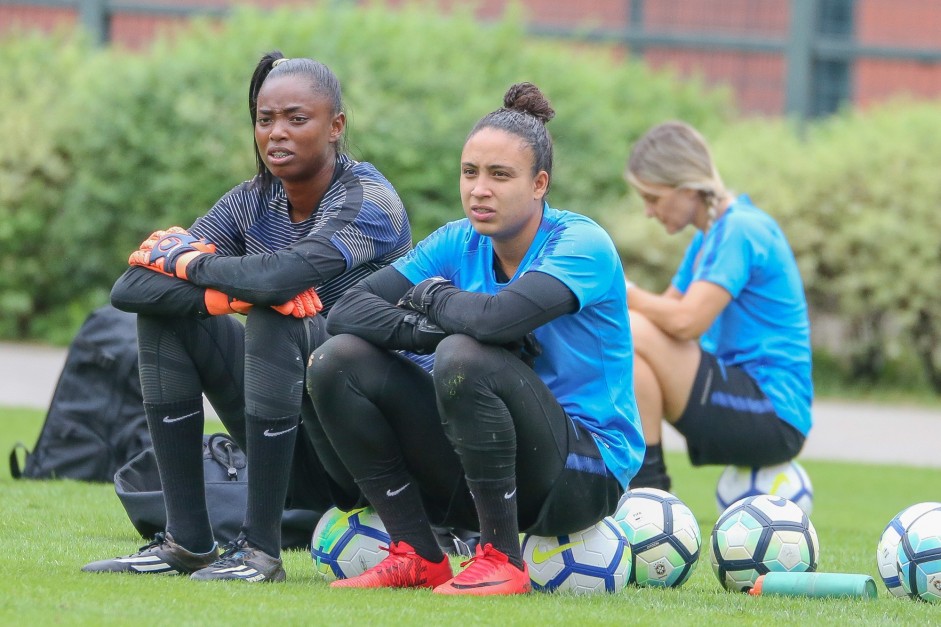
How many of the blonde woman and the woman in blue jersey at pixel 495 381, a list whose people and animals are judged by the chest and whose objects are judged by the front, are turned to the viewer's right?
0

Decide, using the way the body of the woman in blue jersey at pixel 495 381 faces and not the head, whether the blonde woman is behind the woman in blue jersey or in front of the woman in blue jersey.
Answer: behind

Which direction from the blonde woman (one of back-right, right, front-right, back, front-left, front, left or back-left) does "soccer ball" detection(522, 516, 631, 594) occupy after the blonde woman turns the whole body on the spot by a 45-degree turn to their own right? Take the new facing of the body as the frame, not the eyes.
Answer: back-left

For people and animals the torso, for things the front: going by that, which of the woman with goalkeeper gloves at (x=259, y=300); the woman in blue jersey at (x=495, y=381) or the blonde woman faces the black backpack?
the blonde woman

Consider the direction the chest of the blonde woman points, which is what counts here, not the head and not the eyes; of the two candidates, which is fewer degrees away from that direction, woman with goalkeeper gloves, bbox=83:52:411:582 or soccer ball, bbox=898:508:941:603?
the woman with goalkeeper gloves

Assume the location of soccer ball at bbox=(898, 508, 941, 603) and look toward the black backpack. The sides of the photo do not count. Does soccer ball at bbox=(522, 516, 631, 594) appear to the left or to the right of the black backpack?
left

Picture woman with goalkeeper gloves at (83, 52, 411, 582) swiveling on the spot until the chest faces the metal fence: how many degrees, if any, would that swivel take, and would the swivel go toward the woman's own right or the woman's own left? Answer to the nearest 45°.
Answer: approximately 180°

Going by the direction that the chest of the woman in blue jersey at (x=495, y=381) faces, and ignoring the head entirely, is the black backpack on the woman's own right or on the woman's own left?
on the woman's own right

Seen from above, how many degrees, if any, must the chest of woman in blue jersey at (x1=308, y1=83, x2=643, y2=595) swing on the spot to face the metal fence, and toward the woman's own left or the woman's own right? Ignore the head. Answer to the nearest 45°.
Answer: approximately 135° to the woman's own right

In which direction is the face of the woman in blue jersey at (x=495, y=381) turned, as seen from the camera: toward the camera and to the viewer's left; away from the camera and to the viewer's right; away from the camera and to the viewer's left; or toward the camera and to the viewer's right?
toward the camera and to the viewer's left

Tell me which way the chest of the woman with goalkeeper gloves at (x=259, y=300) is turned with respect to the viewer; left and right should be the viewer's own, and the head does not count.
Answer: facing the viewer and to the left of the viewer

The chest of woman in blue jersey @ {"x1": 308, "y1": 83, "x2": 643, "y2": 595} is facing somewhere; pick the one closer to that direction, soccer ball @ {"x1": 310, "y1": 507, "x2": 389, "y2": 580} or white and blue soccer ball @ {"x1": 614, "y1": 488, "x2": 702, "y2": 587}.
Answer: the soccer ball

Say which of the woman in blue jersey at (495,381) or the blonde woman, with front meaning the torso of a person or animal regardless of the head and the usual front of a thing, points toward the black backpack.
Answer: the blonde woman

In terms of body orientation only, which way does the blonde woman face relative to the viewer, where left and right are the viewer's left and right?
facing to the left of the viewer

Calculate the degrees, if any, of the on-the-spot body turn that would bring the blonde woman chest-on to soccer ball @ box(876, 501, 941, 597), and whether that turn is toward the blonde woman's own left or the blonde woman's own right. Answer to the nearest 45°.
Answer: approximately 90° to the blonde woman's own left
